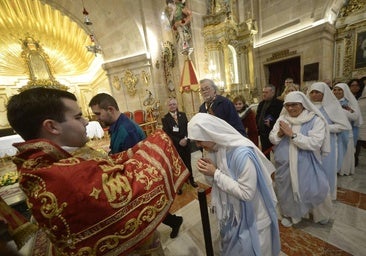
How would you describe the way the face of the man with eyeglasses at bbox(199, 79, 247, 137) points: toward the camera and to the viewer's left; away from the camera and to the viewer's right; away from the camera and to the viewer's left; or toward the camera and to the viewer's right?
toward the camera and to the viewer's left

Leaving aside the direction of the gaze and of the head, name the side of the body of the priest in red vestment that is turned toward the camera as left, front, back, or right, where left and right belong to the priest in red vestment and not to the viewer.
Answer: right

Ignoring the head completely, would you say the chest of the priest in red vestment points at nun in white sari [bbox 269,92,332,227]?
yes

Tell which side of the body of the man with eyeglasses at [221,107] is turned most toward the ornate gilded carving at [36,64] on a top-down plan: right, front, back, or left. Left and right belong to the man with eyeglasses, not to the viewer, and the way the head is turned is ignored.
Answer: right

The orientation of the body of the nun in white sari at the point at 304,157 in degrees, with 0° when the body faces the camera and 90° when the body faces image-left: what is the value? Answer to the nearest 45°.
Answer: approximately 45°

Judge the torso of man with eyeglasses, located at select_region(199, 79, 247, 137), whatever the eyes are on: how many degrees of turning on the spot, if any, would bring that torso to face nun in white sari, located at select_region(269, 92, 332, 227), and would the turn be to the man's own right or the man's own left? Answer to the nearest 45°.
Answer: approximately 90° to the man's own left

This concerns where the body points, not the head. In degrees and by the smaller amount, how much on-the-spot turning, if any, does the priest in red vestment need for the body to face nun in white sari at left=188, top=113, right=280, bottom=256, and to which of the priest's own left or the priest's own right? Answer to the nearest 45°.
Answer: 0° — they already face them

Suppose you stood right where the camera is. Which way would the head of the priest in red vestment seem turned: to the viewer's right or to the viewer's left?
to the viewer's right

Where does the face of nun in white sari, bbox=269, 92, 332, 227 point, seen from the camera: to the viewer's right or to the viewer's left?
to the viewer's left

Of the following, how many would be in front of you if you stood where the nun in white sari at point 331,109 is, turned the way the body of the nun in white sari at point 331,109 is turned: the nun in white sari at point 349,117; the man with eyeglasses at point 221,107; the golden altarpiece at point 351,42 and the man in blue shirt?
2

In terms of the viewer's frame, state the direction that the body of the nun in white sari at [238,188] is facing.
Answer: to the viewer's left

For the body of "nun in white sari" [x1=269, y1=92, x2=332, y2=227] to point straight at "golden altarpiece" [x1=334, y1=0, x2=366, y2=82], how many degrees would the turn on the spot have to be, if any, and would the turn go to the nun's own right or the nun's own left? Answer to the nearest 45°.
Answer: approximately 135° to the nun's own right

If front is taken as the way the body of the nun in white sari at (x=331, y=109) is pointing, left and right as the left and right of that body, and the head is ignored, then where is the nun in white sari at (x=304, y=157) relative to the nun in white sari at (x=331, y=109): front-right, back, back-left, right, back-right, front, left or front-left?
front-left
